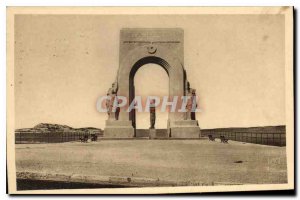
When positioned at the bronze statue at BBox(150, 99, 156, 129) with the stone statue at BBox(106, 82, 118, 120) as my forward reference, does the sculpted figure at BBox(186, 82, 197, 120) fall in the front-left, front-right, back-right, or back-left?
back-left

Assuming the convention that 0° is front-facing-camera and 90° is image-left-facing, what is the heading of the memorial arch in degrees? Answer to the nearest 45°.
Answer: approximately 0°

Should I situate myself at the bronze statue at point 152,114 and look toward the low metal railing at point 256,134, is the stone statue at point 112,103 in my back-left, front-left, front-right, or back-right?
back-right
